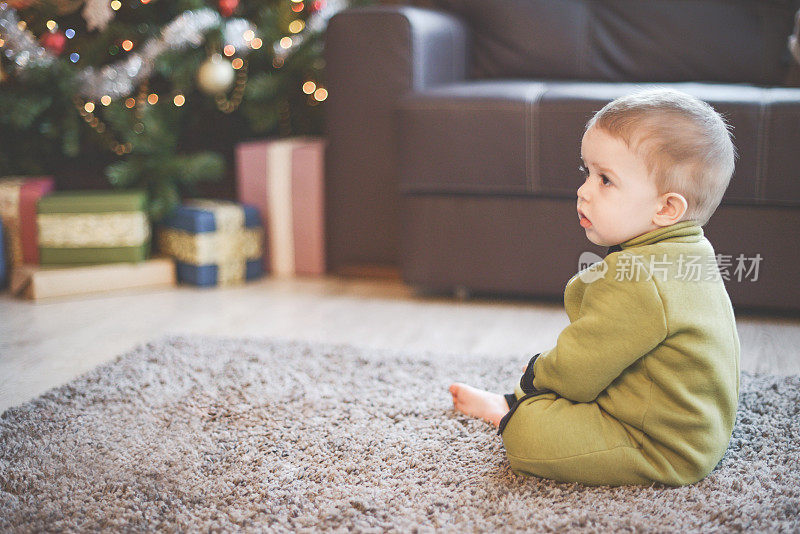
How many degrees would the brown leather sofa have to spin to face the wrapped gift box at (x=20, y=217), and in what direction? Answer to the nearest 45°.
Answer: approximately 90° to its right

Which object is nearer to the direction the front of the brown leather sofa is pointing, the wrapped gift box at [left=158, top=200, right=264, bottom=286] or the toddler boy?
the toddler boy

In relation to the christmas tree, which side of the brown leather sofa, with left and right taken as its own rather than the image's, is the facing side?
right

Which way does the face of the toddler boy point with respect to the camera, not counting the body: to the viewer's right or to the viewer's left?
to the viewer's left

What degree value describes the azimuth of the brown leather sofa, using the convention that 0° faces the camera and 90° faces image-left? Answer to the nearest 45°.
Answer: approximately 0°

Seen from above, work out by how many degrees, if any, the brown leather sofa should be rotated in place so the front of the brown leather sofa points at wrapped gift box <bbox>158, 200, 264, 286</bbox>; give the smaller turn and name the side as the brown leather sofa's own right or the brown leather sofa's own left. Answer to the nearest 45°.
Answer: approximately 90° to the brown leather sofa's own right

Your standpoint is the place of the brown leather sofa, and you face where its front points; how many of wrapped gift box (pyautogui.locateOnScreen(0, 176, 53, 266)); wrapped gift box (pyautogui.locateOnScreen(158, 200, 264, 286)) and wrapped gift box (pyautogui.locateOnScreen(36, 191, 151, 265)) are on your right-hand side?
3
